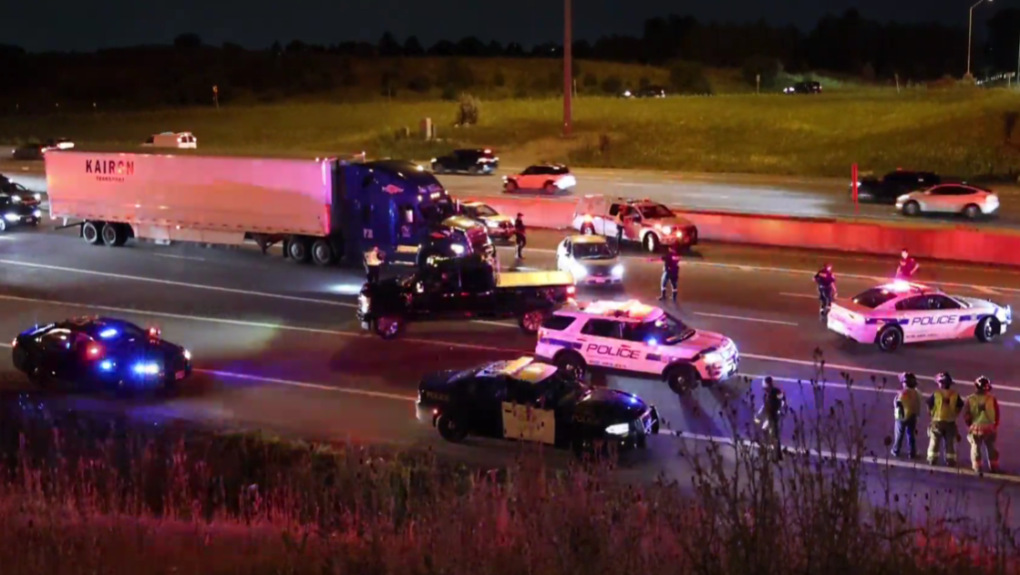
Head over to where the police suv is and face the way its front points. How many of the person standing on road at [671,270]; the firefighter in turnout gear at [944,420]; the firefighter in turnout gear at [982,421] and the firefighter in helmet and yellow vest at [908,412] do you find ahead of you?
3

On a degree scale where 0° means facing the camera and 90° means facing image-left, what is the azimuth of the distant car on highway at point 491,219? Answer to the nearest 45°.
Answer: approximately 315°

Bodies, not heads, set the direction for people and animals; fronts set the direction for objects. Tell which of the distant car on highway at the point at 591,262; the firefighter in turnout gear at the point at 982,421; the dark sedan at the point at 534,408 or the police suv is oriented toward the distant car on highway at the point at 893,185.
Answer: the firefighter in turnout gear

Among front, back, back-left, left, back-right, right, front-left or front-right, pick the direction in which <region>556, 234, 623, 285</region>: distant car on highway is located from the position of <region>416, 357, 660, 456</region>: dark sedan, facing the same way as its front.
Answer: back-left

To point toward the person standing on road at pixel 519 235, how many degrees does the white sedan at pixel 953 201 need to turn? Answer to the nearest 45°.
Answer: approximately 45° to its left

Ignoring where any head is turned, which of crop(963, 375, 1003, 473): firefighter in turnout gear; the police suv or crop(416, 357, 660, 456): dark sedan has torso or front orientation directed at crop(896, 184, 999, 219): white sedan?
the firefighter in turnout gear

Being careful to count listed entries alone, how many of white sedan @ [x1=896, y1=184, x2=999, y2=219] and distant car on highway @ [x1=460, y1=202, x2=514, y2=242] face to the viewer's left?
1

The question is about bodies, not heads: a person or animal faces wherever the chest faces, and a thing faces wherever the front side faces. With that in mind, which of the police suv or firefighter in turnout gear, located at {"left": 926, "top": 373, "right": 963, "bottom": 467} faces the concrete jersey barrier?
the firefighter in turnout gear

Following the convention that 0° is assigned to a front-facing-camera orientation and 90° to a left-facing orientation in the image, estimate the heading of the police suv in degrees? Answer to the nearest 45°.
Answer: approximately 315°

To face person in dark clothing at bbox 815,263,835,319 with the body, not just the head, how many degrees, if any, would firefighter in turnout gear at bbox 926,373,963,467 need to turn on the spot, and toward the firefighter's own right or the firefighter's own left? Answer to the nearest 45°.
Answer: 0° — they already face them

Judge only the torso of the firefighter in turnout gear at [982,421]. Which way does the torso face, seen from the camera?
away from the camera

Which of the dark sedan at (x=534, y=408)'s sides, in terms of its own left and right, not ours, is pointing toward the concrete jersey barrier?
left
